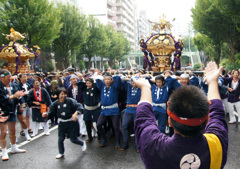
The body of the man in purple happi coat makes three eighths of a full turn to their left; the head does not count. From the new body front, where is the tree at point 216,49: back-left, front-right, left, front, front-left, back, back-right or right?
back-right

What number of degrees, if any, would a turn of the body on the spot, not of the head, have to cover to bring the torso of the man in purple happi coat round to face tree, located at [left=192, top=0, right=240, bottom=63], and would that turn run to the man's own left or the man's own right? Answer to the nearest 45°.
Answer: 0° — they already face it

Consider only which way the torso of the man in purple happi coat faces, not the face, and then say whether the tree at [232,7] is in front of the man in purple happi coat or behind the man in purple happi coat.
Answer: in front

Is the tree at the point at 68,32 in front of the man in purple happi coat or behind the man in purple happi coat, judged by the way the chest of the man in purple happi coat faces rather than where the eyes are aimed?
in front

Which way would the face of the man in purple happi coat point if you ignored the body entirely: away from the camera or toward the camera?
away from the camera

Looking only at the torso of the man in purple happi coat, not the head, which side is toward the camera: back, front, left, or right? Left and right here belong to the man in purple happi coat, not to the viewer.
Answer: back
